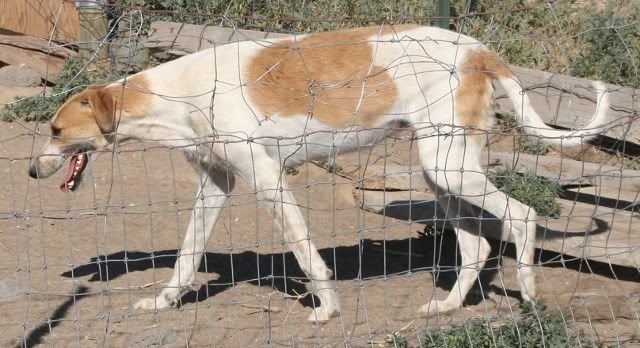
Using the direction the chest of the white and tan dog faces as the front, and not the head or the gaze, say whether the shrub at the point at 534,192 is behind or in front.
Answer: behind

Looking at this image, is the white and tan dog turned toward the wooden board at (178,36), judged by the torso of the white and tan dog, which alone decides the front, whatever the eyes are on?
no

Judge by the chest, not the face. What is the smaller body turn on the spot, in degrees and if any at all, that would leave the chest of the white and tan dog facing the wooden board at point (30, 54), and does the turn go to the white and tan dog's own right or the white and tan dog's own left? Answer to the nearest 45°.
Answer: approximately 45° to the white and tan dog's own right

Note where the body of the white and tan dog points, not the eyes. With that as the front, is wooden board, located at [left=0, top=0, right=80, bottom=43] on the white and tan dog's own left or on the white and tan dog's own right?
on the white and tan dog's own right

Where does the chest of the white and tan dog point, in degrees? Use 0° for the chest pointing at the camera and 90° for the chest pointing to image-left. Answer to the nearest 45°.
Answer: approximately 90°

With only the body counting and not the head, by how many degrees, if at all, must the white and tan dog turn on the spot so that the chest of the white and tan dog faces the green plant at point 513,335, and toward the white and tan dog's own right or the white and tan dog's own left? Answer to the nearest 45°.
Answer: approximately 135° to the white and tan dog's own left

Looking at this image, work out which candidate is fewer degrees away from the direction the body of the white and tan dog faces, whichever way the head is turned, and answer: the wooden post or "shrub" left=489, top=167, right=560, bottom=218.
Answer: the wooden post
